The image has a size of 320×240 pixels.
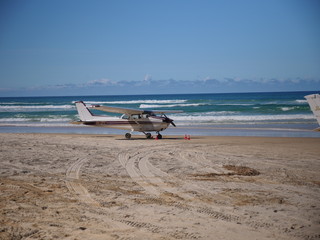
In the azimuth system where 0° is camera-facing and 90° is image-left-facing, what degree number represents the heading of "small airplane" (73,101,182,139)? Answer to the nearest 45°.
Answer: approximately 315°
